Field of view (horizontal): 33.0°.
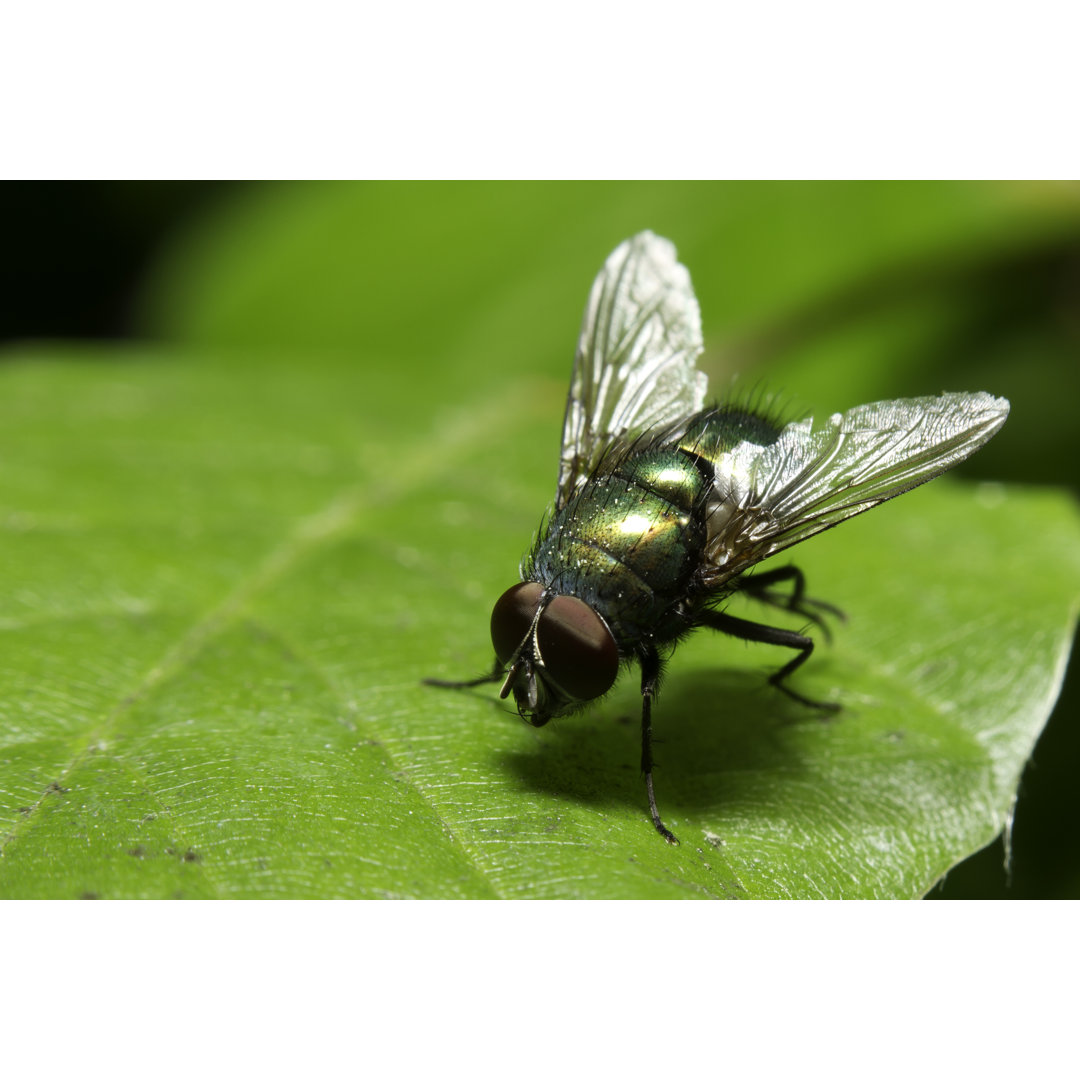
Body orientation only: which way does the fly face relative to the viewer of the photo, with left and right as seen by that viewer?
facing the viewer and to the left of the viewer
